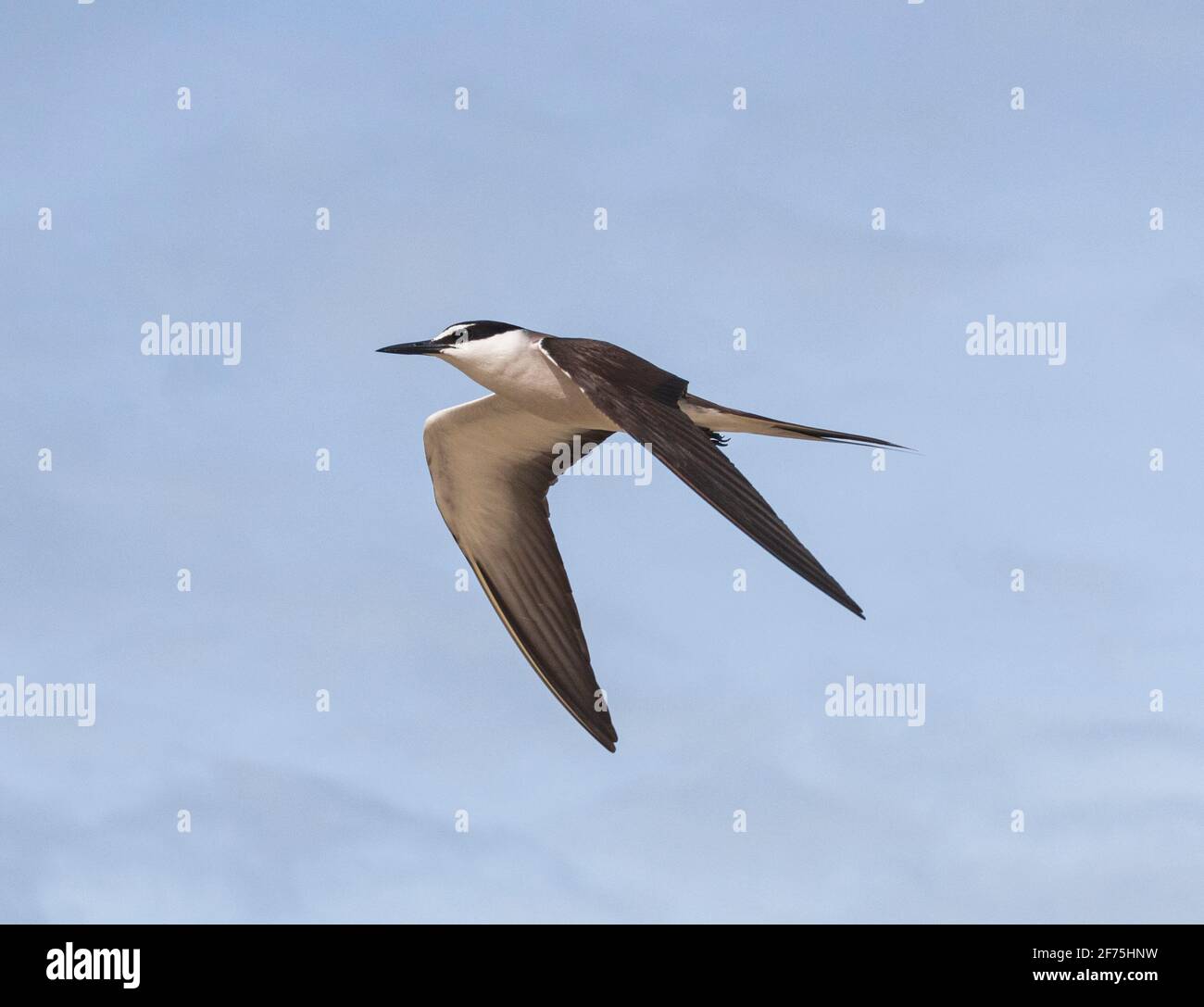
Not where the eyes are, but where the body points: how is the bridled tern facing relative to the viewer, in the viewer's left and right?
facing to the left of the viewer
